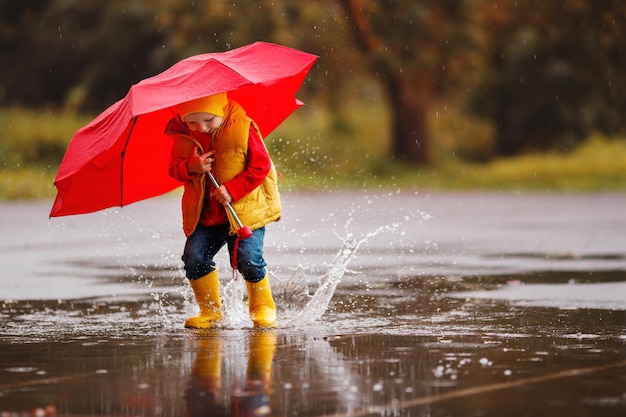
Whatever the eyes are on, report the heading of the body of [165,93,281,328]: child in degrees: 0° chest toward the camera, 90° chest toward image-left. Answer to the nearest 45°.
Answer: approximately 45°

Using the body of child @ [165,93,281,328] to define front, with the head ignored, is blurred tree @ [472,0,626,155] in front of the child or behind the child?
behind

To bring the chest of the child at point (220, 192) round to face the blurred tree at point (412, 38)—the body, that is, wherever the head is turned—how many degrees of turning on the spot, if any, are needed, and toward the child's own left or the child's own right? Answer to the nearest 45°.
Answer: approximately 135° to the child's own right
